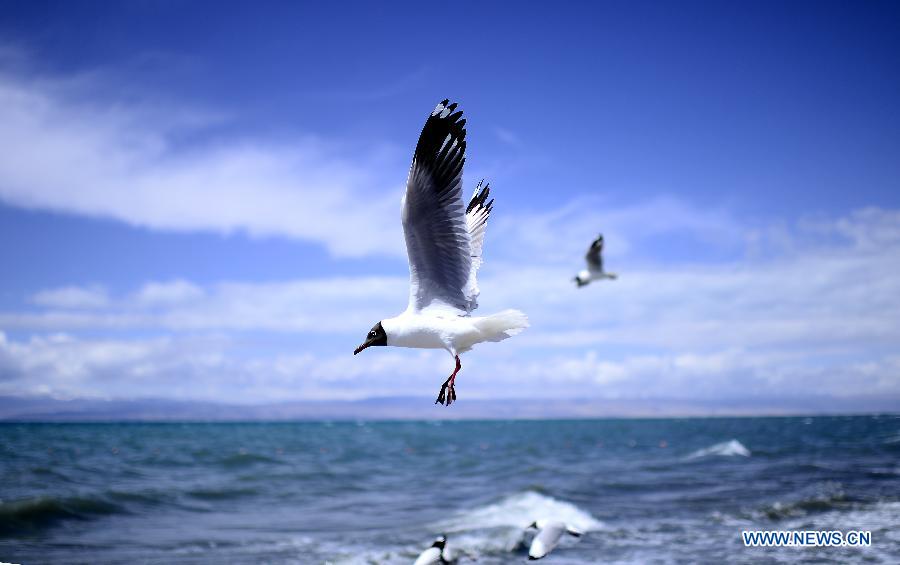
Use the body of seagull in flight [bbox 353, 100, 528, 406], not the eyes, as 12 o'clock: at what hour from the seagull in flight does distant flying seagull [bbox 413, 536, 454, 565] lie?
The distant flying seagull is roughly at 3 o'clock from the seagull in flight.

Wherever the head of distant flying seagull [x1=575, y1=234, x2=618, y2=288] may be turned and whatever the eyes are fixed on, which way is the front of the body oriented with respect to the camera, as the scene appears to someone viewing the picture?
to the viewer's left

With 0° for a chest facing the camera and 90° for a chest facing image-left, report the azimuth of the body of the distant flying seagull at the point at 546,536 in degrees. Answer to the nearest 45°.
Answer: approximately 90°

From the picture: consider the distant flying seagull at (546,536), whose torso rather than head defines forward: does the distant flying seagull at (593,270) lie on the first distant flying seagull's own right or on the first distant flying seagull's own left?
on the first distant flying seagull's own right

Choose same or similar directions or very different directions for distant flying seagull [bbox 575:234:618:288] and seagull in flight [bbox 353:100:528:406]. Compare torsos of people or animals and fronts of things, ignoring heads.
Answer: same or similar directions

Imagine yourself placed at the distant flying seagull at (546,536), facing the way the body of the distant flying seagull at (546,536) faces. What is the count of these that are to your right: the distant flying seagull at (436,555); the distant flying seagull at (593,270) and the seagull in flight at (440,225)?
1

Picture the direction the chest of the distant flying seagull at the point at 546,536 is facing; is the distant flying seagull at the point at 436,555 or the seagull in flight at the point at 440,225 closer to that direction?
the distant flying seagull

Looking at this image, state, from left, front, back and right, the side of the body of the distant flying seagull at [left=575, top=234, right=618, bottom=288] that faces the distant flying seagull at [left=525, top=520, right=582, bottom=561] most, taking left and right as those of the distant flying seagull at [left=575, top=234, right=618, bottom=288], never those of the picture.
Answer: left

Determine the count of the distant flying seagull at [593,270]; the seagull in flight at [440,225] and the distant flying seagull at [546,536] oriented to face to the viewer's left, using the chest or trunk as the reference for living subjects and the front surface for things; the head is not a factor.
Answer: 3

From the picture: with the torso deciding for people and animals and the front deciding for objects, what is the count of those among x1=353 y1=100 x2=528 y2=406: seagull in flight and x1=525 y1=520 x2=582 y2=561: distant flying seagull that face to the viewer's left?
2

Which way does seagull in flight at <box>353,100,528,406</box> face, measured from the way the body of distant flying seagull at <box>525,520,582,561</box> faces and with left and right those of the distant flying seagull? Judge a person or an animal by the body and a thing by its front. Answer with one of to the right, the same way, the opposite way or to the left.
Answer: the same way

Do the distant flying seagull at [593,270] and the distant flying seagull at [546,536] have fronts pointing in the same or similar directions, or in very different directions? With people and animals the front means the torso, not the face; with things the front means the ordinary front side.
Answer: same or similar directions

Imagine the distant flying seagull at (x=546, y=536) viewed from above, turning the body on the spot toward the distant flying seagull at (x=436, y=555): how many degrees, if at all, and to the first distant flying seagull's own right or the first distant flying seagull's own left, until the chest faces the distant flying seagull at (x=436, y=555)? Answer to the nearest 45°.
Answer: approximately 45° to the first distant flying seagull's own right

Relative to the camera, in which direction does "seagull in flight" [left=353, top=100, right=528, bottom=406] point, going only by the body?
to the viewer's left

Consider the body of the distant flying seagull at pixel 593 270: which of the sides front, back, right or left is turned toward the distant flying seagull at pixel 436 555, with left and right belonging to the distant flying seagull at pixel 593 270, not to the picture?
left
